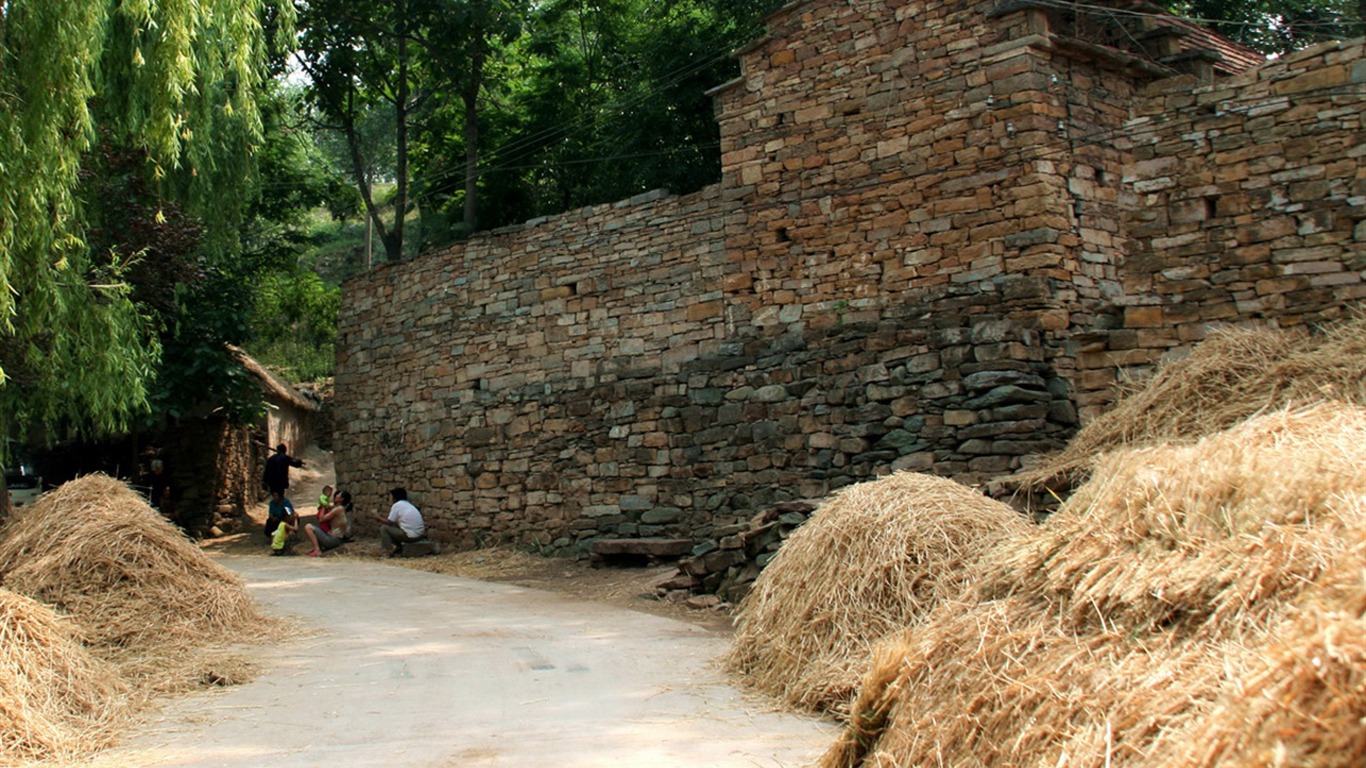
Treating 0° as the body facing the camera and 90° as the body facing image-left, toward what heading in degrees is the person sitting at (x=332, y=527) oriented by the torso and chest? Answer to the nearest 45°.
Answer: approximately 90°

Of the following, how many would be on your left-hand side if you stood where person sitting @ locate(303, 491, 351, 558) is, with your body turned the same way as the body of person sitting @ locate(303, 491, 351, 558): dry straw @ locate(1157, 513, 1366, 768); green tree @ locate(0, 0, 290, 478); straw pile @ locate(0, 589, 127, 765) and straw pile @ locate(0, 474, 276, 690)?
4

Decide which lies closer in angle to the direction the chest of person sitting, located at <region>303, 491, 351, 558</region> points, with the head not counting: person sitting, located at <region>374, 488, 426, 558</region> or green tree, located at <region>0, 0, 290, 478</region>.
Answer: the green tree

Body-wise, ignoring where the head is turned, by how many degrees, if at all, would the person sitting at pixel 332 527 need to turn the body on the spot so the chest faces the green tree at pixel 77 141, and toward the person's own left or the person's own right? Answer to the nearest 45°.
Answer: approximately 90° to the person's own left

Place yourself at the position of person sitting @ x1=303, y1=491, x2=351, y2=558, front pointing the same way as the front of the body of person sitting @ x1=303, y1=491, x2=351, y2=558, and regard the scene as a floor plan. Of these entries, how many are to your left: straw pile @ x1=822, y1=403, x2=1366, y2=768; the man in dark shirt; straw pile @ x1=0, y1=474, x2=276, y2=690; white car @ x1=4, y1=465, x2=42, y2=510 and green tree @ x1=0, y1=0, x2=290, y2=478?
3

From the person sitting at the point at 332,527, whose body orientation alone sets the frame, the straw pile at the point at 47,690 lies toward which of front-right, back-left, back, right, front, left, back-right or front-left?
left

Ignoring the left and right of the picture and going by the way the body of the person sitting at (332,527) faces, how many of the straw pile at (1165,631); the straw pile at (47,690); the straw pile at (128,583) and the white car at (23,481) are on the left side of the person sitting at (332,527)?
3

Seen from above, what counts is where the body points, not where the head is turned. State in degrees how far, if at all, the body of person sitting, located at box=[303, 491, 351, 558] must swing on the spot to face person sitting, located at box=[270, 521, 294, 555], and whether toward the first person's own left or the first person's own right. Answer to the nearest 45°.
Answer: approximately 45° to the first person's own left
